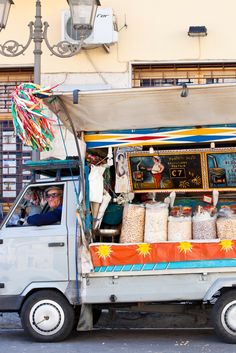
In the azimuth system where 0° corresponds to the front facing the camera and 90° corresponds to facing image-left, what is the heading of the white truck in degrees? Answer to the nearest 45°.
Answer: approximately 90°

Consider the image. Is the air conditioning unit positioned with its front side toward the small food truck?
yes

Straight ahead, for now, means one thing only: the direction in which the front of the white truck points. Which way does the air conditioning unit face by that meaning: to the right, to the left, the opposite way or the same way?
to the left

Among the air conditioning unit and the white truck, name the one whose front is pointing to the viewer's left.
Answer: the white truck
